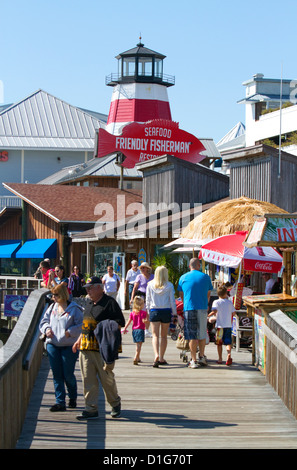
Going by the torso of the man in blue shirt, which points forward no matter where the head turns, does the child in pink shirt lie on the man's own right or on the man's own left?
on the man's own left

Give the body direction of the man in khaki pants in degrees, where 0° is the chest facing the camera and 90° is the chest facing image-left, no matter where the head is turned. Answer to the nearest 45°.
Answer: approximately 45°

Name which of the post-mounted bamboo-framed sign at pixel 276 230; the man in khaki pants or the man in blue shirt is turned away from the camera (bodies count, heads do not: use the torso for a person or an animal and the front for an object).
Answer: the man in blue shirt

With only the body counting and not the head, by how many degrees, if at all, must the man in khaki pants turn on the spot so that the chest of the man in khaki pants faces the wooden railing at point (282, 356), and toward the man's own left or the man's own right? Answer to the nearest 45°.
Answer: approximately 135° to the man's own left

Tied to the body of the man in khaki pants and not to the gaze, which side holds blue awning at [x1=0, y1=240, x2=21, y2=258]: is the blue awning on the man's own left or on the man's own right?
on the man's own right

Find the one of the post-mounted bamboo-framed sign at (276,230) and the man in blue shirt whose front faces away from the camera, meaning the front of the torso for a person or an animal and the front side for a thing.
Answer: the man in blue shirt

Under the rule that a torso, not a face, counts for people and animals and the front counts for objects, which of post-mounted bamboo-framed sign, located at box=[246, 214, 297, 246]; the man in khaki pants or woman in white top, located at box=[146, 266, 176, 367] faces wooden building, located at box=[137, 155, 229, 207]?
the woman in white top

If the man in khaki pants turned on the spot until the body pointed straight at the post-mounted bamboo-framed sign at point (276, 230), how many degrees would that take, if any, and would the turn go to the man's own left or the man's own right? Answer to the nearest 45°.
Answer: approximately 180°

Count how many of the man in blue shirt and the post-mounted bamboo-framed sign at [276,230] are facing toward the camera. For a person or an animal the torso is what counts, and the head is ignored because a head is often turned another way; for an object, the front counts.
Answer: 1

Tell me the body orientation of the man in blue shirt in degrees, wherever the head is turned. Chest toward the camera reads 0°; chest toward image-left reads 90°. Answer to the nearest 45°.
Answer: approximately 180°

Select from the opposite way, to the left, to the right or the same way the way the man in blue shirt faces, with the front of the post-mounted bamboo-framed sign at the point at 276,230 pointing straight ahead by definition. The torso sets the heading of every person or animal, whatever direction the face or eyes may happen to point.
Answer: the opposite way

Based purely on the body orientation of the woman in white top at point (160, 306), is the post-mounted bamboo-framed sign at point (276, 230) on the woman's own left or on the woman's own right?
on the woman's own right

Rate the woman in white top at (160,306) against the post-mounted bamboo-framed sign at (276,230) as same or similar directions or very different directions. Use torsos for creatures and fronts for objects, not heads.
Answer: very different directions
